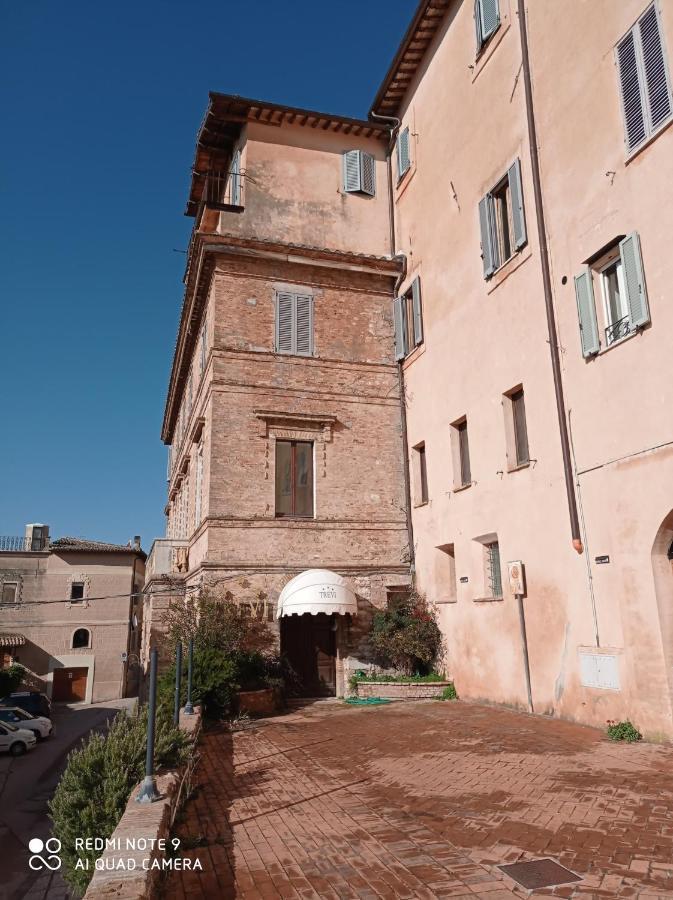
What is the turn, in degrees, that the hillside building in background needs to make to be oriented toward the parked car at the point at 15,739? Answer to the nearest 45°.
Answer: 0° — it already faces it

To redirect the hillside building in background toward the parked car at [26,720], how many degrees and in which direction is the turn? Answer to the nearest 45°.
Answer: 0° — it already faces it

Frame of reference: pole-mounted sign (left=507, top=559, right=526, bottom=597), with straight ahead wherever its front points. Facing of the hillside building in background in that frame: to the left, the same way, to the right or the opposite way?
to the left

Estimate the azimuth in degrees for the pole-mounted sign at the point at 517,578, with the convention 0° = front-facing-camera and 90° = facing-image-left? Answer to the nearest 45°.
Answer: approximately 45°

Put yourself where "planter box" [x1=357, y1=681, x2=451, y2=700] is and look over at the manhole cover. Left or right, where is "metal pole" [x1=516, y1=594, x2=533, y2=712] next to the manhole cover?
left

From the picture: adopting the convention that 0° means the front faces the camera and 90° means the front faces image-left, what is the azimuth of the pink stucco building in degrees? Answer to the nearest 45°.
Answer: approximately 45°

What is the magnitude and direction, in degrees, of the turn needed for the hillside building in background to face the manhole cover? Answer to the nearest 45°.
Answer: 0° — it already faces it
